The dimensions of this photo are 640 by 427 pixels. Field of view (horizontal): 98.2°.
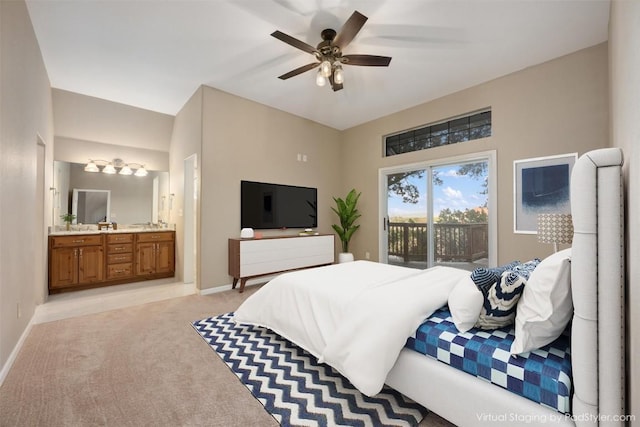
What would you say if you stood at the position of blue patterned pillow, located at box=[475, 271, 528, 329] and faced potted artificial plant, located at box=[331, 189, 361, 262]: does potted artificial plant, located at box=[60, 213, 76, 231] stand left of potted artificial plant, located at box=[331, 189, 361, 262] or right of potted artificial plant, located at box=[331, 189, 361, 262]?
left

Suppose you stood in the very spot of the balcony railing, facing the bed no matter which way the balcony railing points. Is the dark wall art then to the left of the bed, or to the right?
left

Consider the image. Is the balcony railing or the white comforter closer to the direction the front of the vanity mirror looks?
the white comforter

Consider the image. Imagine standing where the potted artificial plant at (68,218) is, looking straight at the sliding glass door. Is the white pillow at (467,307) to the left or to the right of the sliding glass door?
right

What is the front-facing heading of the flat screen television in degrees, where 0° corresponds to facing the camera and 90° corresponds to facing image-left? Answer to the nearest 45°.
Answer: approximately 315°

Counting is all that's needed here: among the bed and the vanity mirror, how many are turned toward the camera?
1

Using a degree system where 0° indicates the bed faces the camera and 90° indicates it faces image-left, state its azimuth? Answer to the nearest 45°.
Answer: approximately 135°
